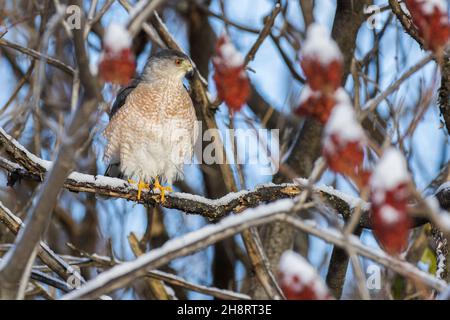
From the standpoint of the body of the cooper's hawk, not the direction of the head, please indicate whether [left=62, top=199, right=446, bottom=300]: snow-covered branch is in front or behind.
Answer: in front

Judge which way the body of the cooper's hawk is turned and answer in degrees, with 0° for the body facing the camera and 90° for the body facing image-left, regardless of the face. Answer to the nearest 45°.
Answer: approximately 315°
